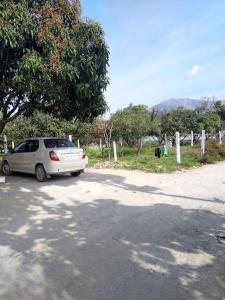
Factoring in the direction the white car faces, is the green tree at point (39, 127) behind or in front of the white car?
in front

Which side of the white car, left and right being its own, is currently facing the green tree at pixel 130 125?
right

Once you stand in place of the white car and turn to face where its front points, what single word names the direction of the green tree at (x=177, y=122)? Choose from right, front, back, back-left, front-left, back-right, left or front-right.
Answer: right

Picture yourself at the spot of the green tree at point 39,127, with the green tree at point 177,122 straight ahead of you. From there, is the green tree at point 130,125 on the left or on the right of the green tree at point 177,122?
right

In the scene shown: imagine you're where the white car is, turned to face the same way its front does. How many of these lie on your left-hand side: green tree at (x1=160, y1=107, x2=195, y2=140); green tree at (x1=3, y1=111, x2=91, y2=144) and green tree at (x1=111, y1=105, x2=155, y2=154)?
0

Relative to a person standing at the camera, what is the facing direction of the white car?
facing away from the viewer and to the left of the viewer
